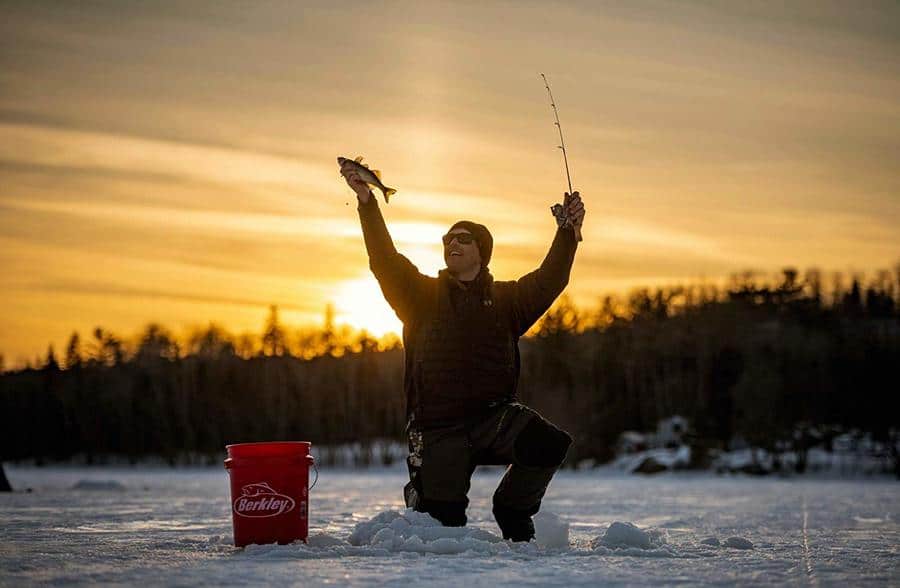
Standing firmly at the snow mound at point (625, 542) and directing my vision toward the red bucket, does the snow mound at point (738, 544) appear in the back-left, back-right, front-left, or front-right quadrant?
back-right

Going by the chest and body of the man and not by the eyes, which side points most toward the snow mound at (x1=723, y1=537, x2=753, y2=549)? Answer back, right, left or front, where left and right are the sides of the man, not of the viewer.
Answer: left

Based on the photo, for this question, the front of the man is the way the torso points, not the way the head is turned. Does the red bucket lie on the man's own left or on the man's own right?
on the man's own right

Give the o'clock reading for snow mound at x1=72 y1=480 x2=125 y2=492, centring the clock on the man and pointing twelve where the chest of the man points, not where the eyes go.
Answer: The snow mound is roughly at 5 o'clock from the man.

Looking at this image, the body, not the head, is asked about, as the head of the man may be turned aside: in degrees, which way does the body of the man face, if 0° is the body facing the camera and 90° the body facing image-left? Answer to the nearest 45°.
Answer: approximately 0°

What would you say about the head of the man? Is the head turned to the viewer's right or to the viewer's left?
to the viewer's left
